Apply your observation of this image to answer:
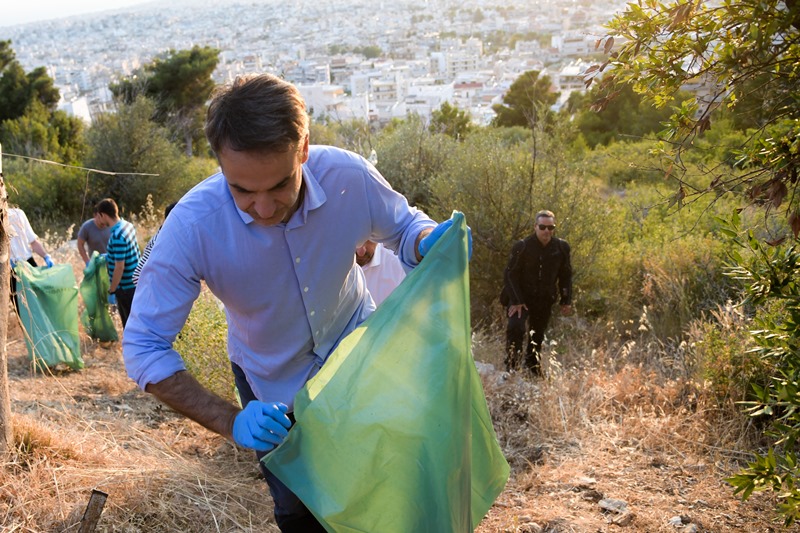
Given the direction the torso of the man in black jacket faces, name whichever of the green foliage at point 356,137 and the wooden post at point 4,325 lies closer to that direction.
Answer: the wooden post

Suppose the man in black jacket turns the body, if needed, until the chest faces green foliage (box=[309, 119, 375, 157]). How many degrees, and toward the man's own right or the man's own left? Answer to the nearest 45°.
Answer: approximately 135° to the man's own right

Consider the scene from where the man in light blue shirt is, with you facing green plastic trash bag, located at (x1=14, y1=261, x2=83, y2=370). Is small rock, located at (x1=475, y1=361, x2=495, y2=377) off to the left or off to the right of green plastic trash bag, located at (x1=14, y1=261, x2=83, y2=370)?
right

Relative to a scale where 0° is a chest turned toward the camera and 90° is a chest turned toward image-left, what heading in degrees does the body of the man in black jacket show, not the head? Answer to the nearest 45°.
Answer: approximately 0°

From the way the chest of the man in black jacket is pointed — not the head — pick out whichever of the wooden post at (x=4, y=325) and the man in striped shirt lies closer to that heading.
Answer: the wooden post

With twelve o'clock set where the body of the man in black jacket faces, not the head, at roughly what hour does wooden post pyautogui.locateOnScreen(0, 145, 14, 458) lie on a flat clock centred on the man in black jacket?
The wooden post is roughly at 1 o'clock from the man in black jacket.

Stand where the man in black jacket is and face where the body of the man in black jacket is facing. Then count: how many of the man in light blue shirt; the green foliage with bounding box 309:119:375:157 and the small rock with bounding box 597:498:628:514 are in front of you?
2
